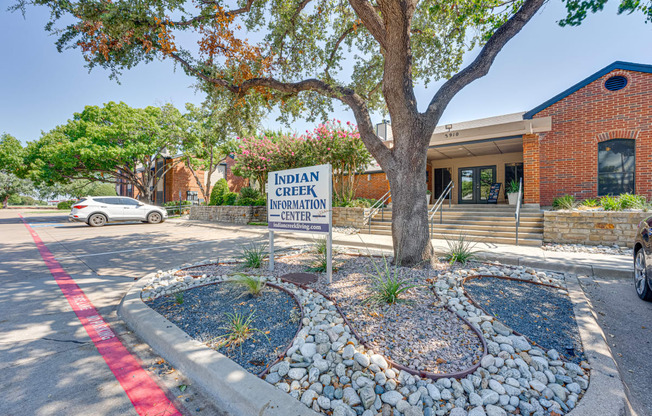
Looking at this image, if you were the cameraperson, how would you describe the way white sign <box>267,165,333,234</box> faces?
facing the viewer and to the left of the viewer

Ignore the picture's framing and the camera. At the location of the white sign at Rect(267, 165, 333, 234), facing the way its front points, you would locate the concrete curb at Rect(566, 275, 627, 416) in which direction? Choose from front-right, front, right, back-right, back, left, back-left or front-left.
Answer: left

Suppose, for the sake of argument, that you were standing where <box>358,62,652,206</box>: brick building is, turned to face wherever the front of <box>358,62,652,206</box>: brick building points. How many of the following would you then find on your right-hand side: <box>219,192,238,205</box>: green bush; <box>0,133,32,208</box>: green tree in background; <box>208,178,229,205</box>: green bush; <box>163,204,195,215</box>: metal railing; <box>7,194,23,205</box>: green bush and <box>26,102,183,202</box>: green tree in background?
6

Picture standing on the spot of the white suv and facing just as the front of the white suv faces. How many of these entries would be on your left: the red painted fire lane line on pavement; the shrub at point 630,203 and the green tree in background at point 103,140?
1

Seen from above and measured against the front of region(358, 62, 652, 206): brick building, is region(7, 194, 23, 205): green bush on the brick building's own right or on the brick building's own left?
on the brick building's own right

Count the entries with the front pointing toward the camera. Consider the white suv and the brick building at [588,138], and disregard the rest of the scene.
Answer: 1

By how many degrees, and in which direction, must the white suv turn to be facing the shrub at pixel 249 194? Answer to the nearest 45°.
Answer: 0° — it already faces it

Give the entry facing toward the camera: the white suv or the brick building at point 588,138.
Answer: the brick building

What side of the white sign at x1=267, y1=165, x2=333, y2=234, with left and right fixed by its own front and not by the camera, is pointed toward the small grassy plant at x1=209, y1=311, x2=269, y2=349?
front

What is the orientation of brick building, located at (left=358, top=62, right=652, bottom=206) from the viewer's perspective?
toward the camera

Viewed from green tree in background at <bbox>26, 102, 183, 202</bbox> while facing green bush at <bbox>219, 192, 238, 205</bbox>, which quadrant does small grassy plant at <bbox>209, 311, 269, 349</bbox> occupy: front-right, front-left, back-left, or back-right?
front-right

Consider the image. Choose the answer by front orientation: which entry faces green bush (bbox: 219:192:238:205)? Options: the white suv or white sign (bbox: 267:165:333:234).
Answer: the white suv

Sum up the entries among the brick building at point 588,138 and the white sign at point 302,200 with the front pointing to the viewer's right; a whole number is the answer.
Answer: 0

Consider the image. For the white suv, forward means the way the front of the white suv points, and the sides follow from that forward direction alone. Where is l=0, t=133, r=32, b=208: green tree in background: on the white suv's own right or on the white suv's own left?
on the white suv's own left

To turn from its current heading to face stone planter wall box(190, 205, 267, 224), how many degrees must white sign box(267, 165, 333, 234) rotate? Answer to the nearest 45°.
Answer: approximately 135° to its right

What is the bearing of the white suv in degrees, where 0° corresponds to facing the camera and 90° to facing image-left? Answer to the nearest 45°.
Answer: approximately 270°

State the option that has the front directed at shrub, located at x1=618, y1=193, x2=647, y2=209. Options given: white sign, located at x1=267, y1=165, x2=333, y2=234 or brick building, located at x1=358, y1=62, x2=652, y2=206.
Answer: the brick building

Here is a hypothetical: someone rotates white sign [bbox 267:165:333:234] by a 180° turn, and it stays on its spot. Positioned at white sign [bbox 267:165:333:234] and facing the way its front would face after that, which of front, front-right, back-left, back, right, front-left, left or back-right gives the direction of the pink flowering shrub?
front-left

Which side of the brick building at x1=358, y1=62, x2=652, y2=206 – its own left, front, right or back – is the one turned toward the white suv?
right
